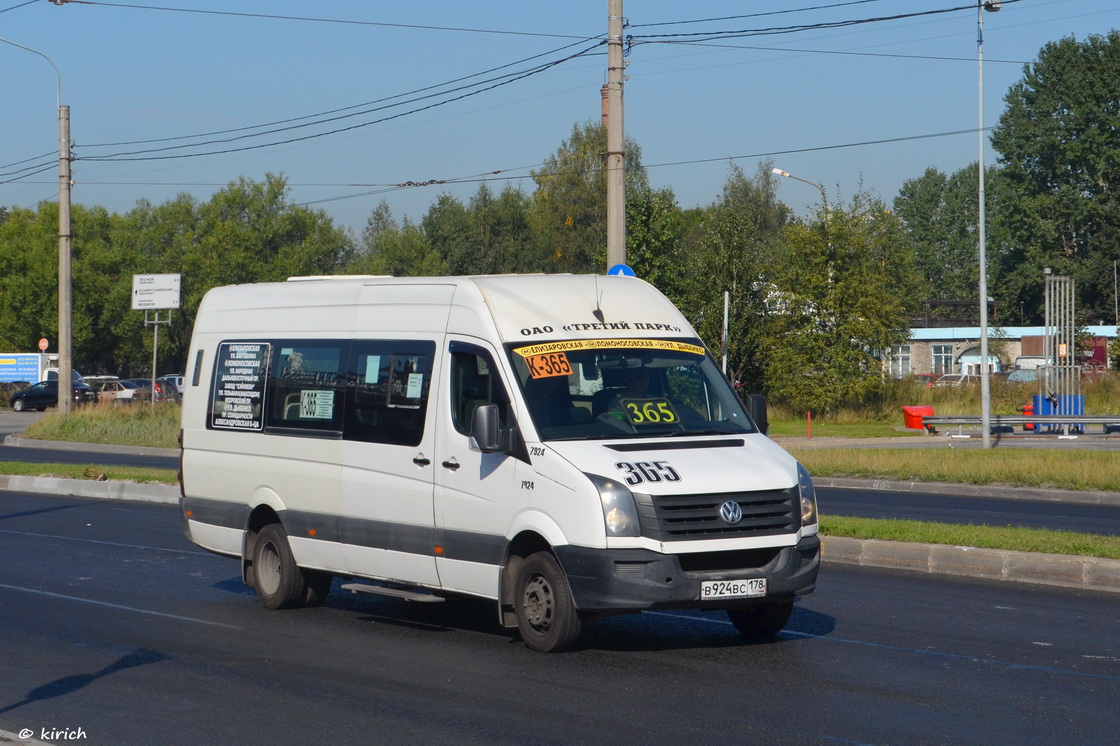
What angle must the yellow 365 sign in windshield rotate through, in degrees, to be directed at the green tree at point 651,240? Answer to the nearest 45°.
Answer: approximately 135° to its left

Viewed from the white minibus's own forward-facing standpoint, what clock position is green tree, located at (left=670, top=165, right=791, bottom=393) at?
The green tree is roughly at 8 o'clock from the white minibus.

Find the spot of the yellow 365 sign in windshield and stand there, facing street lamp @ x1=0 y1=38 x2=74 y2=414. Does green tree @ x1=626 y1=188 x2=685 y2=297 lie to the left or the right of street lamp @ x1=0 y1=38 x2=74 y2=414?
right

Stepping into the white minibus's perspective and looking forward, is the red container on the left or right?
on its left

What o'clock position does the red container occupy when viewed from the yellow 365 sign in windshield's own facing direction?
The red container is roughly at 8 o'clock from the yellow 365 sign in windshield.

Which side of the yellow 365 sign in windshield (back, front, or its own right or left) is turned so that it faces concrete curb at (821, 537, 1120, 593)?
left

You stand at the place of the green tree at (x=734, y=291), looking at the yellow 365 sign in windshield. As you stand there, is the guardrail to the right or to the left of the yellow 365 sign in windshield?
left

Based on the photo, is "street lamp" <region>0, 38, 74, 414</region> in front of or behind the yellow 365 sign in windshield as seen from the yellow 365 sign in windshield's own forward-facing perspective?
behind

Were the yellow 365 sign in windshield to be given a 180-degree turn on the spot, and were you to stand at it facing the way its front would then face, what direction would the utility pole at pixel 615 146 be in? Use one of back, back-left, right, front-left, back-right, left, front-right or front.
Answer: front-right

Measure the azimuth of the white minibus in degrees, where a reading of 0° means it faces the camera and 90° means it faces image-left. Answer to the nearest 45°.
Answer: approximately 315°

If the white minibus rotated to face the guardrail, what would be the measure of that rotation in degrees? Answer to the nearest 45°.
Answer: approximately 90° to its left
